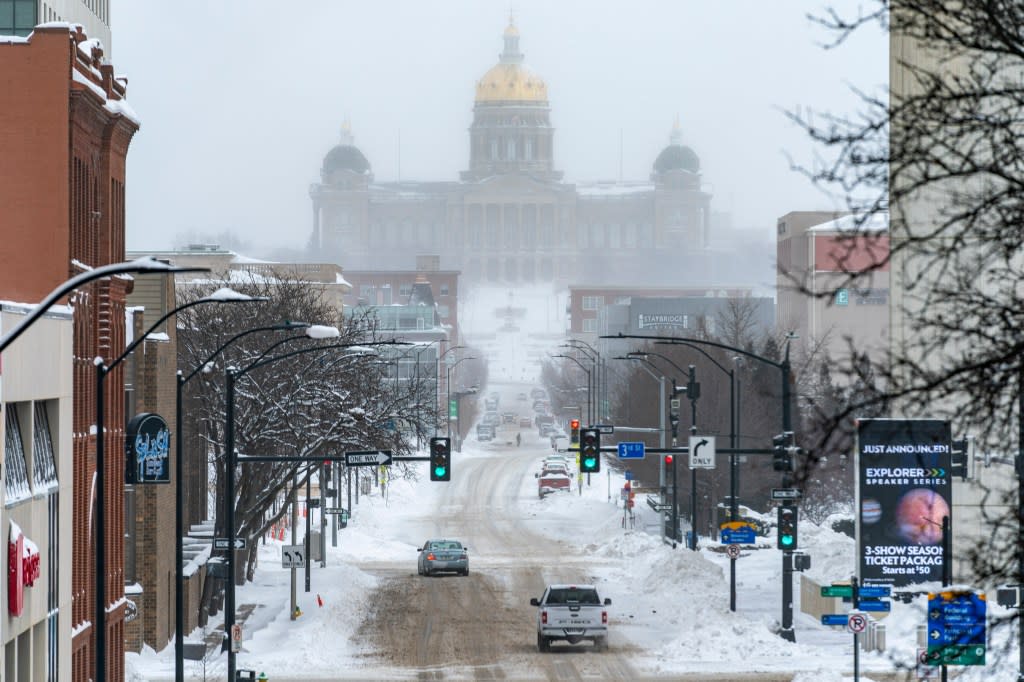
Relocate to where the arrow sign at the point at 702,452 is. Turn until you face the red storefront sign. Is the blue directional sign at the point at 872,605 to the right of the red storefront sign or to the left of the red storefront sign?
left

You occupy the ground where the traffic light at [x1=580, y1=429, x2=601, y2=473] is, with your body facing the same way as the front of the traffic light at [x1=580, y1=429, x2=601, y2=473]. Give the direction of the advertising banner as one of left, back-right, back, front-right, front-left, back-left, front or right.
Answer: front-left

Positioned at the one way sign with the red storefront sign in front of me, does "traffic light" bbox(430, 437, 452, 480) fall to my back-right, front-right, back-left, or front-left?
back-left

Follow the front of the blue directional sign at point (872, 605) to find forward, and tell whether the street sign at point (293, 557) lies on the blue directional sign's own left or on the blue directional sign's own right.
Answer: on the blue directional sign's own right

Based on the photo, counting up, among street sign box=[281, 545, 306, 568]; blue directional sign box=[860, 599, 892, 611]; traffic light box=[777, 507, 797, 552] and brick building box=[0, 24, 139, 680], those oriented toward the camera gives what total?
3

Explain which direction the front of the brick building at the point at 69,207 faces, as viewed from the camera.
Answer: facing to the right of the viewer
